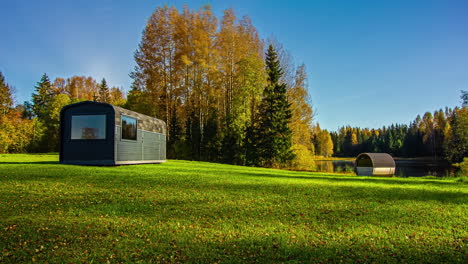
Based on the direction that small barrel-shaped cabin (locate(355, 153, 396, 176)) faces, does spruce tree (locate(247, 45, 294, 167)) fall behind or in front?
in front

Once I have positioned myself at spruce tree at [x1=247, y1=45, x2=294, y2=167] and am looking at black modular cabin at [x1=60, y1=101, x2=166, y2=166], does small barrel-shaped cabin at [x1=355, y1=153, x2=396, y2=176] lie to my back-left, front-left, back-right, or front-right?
back-left

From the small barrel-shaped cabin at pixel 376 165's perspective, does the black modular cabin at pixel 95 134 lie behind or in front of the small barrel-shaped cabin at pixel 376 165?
in front

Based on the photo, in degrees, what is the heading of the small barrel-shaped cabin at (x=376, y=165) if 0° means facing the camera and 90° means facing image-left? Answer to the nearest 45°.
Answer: approximately 45°
